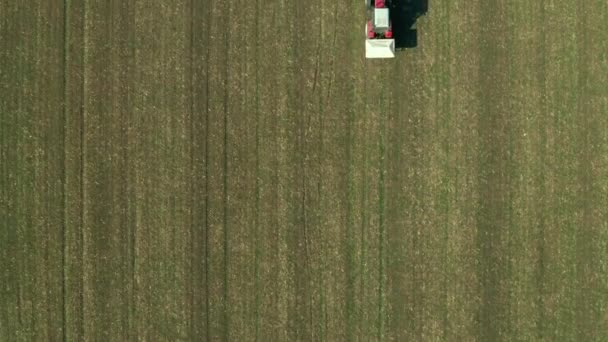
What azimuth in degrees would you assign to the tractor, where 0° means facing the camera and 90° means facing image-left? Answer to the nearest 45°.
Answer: approximately 180°
